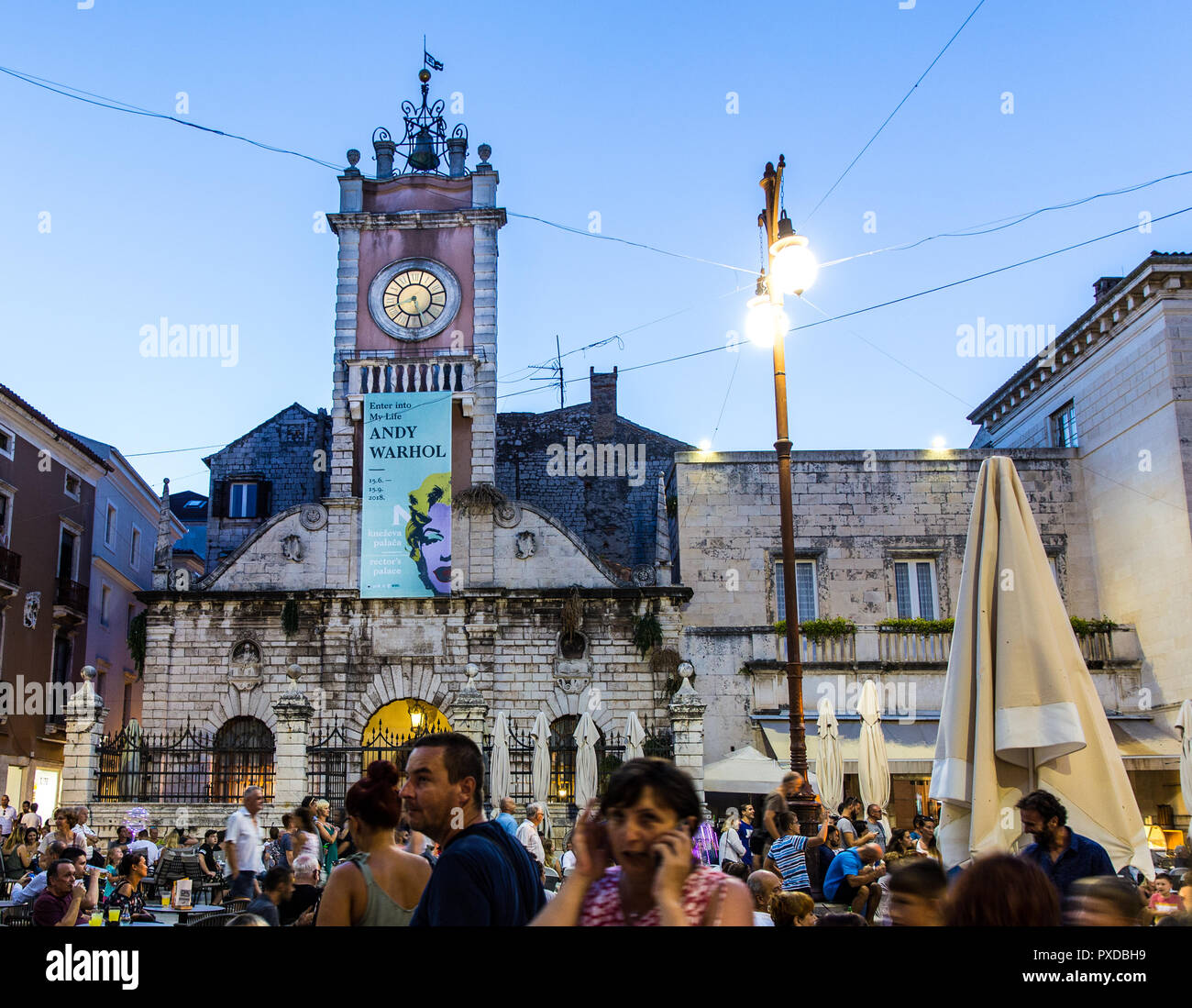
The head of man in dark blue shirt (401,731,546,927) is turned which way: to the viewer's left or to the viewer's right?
to the viewer's left

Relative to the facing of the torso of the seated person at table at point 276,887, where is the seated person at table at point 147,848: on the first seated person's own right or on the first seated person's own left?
on the first seated person's own left

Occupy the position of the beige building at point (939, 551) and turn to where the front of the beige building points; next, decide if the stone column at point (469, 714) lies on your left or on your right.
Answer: on your right

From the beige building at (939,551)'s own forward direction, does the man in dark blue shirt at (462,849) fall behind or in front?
in front

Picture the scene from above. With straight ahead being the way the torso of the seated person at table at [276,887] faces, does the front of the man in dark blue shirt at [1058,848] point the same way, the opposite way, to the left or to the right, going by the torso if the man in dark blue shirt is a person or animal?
the opposite way

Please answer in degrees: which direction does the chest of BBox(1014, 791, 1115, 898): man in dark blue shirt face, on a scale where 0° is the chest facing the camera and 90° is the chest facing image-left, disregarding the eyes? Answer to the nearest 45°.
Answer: approximately 45°

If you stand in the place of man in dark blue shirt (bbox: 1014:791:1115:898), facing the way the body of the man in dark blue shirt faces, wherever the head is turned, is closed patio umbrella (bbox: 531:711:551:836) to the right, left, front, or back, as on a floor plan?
right

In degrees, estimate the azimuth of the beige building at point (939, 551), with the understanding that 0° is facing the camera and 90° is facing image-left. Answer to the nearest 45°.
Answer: approximately 0°

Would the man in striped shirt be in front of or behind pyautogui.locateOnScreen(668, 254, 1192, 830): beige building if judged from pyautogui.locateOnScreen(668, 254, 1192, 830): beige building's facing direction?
in front

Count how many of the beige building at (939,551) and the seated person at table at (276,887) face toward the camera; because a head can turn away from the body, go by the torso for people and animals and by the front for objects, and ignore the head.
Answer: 1

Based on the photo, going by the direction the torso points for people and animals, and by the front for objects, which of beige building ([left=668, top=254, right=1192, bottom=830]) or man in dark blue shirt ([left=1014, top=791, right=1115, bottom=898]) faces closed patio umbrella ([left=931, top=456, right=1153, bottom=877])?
the beige building
